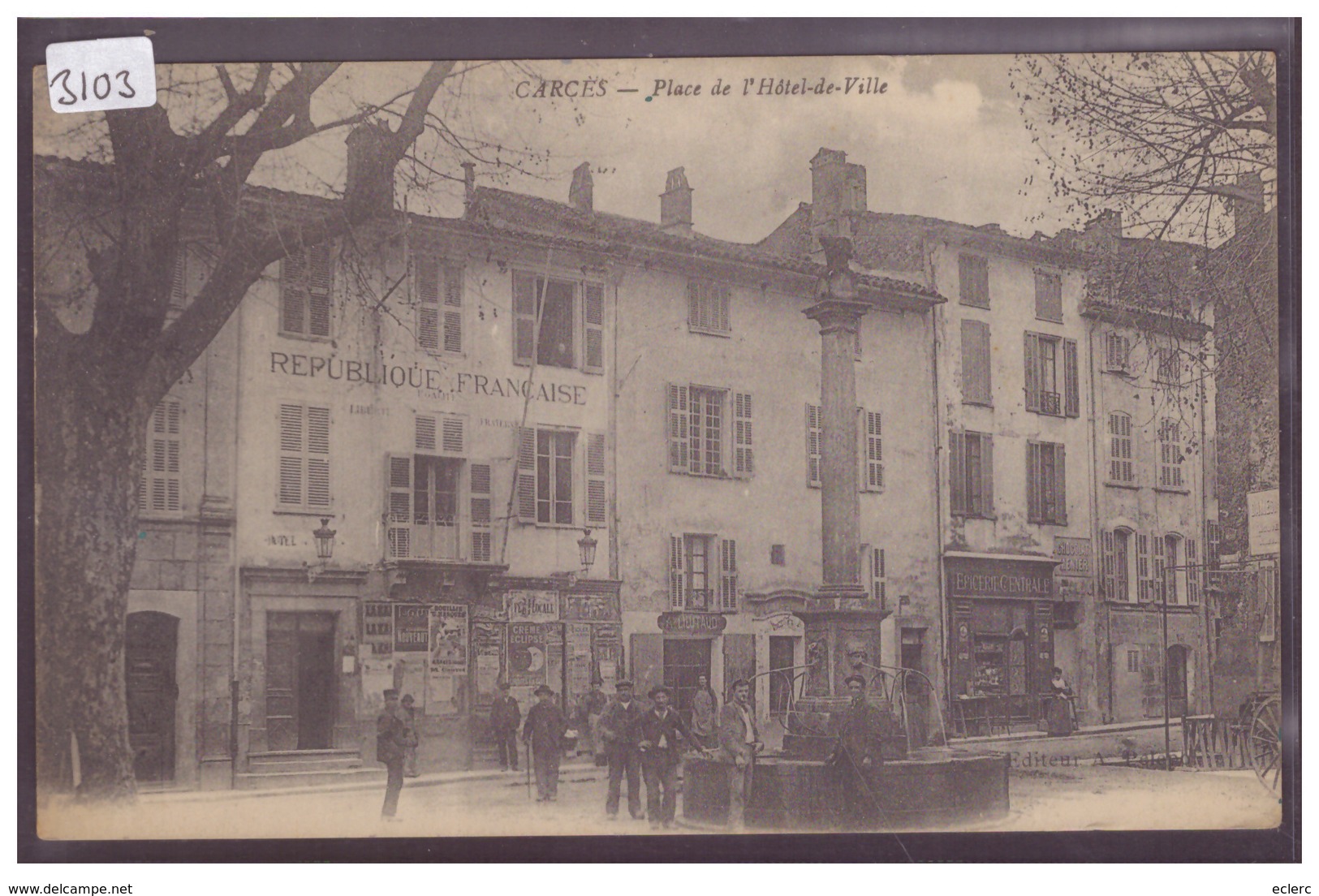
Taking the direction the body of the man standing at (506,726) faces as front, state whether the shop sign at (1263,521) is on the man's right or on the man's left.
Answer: on the man's left

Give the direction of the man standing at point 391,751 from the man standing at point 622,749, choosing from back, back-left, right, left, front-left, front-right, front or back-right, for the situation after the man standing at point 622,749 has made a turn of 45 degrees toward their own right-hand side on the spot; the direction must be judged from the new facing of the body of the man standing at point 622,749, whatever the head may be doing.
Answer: front-right

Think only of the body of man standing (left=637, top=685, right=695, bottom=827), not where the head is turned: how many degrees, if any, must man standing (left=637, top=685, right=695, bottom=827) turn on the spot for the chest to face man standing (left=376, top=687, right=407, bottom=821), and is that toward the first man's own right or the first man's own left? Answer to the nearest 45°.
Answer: approximately 90° to the first man's own right

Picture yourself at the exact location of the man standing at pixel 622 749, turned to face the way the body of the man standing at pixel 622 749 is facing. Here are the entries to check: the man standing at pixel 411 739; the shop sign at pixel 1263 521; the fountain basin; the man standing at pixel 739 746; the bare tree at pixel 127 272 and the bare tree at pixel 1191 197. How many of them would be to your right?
2

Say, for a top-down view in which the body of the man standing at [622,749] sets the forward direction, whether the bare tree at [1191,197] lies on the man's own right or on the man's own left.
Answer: on the man's own left

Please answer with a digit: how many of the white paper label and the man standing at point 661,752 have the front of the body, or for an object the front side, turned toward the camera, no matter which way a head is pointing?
2

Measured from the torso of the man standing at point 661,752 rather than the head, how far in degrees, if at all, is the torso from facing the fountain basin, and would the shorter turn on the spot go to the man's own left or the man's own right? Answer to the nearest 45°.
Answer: approximately 90° to the man's own left
